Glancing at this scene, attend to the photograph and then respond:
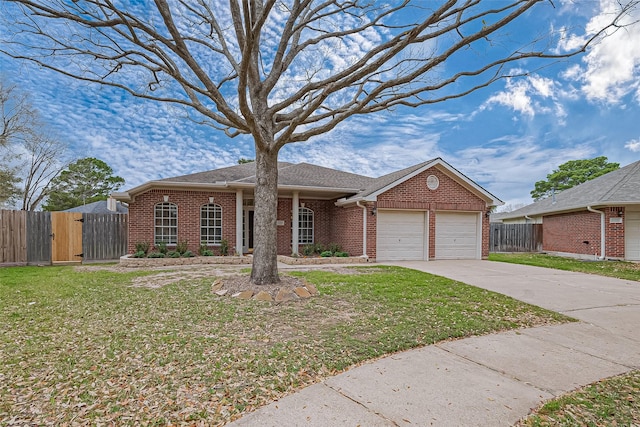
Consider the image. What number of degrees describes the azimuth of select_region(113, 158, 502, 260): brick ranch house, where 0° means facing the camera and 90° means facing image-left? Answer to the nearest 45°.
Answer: approximately 0°

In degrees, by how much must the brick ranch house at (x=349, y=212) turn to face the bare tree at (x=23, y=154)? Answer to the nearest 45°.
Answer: approximately 135° to its right

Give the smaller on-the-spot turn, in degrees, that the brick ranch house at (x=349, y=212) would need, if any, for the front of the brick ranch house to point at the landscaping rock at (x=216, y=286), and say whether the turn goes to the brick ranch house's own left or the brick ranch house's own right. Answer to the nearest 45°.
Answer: approximately 45° to the brick ranch house's own right

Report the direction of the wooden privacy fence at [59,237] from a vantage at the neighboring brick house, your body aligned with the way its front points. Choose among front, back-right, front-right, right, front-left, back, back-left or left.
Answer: front-right

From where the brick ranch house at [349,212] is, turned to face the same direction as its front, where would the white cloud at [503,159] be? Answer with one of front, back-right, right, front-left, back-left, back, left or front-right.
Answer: back-left

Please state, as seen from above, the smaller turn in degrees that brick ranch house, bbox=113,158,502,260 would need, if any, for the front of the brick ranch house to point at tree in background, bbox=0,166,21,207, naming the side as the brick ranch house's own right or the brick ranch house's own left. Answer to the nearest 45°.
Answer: approximately 135° to the brick ranch house's own right

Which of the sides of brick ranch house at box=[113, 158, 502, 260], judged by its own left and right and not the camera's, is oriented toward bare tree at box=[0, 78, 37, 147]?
right

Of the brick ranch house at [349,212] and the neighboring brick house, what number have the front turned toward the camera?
2

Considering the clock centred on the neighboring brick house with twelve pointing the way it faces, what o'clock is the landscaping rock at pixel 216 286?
The landscaping rock is roughly at 1 o'clock from the neighboring brick house.

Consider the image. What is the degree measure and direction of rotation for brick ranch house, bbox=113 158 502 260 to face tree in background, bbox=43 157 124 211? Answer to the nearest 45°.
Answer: approximately 135° to its right

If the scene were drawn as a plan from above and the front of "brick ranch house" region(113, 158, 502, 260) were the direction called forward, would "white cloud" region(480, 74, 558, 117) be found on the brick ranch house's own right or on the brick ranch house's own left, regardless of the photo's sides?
on the brick ranch house's own left

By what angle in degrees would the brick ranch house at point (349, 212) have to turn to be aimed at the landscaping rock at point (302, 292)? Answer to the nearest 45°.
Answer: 0° — it already faces it

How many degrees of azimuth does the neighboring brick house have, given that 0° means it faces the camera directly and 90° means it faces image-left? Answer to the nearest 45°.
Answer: approximately 0°

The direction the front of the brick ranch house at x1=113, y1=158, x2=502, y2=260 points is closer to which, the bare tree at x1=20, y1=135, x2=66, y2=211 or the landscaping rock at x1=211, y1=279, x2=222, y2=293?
the landscaping rock
